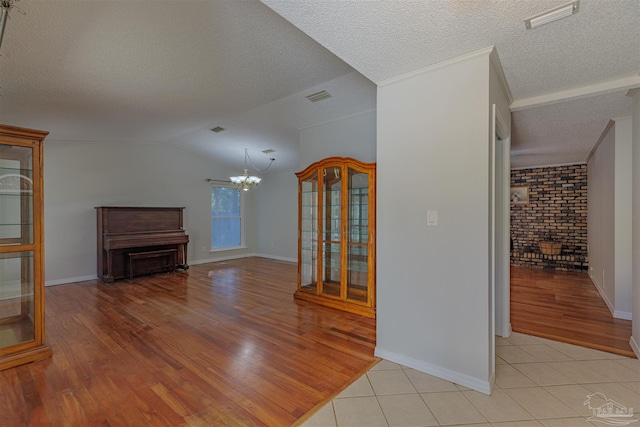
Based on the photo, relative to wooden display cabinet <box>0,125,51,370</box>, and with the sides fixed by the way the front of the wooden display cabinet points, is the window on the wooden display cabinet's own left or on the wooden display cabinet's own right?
on the wooden display cabinet's own left

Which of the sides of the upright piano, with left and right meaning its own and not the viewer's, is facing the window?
left

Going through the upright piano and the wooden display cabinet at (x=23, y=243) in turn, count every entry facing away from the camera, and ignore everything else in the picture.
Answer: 0

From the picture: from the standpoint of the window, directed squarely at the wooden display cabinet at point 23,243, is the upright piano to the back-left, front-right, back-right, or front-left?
front-right

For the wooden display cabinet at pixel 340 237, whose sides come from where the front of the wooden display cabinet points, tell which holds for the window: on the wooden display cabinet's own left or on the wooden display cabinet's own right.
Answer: on the wooden display cabinet's own right

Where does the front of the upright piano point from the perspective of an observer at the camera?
facing the viewer and to the right of the viewer

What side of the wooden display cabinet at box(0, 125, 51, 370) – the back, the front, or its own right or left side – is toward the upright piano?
left

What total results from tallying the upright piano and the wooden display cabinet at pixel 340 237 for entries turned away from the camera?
0

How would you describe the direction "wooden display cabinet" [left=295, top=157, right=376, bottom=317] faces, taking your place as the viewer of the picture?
facing the viewer and to the left of the viewer
